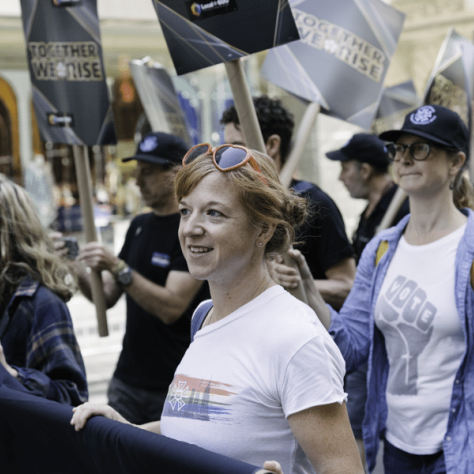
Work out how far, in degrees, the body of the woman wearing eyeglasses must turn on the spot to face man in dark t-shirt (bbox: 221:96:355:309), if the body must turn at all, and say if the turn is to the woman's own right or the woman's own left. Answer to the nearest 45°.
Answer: approximately 90° to the woman's own right

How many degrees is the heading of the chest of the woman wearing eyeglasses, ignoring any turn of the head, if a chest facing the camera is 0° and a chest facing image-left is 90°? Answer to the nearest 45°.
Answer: approximately 45°

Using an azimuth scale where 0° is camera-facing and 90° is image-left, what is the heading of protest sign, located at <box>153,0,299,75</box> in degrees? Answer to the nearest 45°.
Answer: approximately 0°

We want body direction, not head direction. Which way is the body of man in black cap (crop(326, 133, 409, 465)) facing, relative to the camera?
to the viewer's left

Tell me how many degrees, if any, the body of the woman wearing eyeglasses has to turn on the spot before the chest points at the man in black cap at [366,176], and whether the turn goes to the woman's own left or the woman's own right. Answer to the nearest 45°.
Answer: approximately 135° to the woman's own right

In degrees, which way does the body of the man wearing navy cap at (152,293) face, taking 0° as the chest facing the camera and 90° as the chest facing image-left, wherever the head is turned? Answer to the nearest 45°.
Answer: approximately 45°

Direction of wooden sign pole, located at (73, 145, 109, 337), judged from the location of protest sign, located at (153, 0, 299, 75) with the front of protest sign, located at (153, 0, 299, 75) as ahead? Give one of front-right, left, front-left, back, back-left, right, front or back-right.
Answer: back-right

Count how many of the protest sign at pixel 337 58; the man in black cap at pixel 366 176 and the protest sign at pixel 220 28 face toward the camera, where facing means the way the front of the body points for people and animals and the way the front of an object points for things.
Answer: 2

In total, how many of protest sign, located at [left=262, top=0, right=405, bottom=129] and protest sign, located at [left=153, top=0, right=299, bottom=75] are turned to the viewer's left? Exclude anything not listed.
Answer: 0

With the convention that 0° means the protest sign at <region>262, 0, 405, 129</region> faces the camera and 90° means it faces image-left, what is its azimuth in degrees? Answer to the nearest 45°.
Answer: approximately 0°
